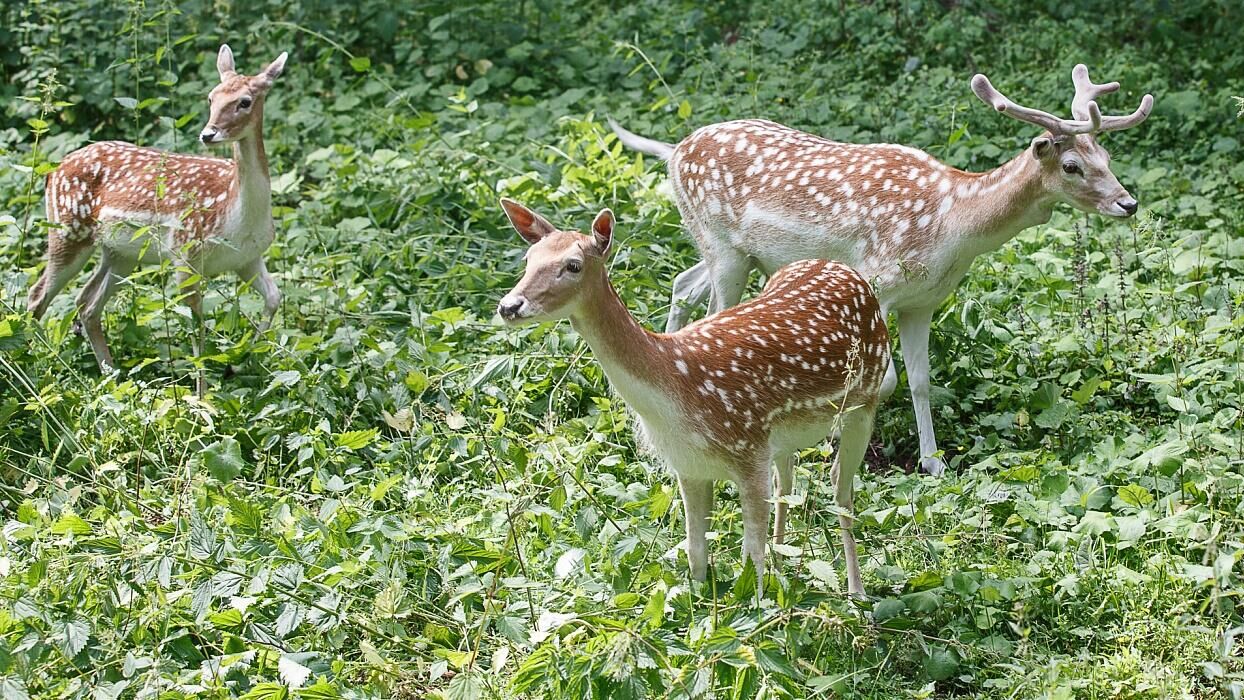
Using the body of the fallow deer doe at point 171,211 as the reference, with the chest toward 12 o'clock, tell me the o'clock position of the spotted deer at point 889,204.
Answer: The spotted deer is roughly at 1 o'clock from the fallow deer doe.

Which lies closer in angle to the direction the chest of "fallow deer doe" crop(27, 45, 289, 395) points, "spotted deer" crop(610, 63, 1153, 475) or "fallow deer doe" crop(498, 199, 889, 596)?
the spotted deer

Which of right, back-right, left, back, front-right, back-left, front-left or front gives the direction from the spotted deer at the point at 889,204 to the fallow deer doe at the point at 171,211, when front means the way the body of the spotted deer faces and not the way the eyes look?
back

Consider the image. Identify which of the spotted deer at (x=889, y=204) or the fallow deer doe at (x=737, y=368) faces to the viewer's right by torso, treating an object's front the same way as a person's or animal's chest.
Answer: the spotted deer

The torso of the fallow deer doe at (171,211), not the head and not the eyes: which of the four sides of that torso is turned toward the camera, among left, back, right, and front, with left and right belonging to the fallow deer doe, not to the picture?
right

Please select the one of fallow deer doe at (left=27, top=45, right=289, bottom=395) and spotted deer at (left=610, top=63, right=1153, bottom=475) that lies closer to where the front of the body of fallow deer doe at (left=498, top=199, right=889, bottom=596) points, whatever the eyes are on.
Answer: the fallow deer doe at (left=27, top=45, right=289, bottom=395)

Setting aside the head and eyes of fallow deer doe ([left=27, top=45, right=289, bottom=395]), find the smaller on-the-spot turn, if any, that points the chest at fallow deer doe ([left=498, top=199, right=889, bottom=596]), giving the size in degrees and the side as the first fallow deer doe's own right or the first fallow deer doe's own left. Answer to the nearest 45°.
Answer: approximately 45° to the first fallow deer doe's own right

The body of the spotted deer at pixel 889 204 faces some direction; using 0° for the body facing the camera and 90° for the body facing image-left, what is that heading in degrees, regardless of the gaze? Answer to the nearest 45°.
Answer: approximately 270°

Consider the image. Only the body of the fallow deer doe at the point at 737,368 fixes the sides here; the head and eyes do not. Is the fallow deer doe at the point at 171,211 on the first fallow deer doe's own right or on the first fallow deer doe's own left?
on the first fallow deer doe's own right

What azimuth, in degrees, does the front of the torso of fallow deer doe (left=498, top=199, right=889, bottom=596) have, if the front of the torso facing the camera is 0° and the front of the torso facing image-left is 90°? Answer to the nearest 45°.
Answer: approximately 45°
